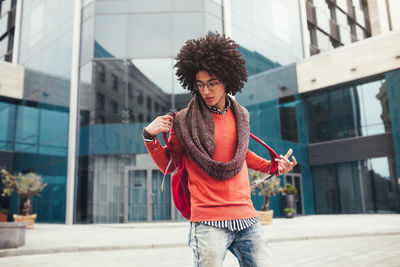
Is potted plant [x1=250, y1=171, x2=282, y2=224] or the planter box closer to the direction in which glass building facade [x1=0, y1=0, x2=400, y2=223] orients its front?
the planter box

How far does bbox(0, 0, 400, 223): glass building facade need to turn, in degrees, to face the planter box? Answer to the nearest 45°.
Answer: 0° — it already faces it

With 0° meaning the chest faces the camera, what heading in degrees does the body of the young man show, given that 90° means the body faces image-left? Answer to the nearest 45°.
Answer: approximately 0°

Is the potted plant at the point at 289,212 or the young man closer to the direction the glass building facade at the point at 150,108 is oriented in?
the young man

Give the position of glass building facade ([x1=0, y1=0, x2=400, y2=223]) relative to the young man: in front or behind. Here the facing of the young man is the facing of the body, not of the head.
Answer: behind

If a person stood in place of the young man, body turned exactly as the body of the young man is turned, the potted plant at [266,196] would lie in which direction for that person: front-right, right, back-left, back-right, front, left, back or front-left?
back

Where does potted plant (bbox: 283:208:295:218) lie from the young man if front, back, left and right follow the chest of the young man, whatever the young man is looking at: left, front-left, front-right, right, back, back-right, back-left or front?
back

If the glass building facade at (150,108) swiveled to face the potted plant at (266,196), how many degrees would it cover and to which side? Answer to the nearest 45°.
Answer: approximately 45° to its left

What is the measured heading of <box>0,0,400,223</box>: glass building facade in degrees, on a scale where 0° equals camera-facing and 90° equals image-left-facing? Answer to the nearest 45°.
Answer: approximately 0°
